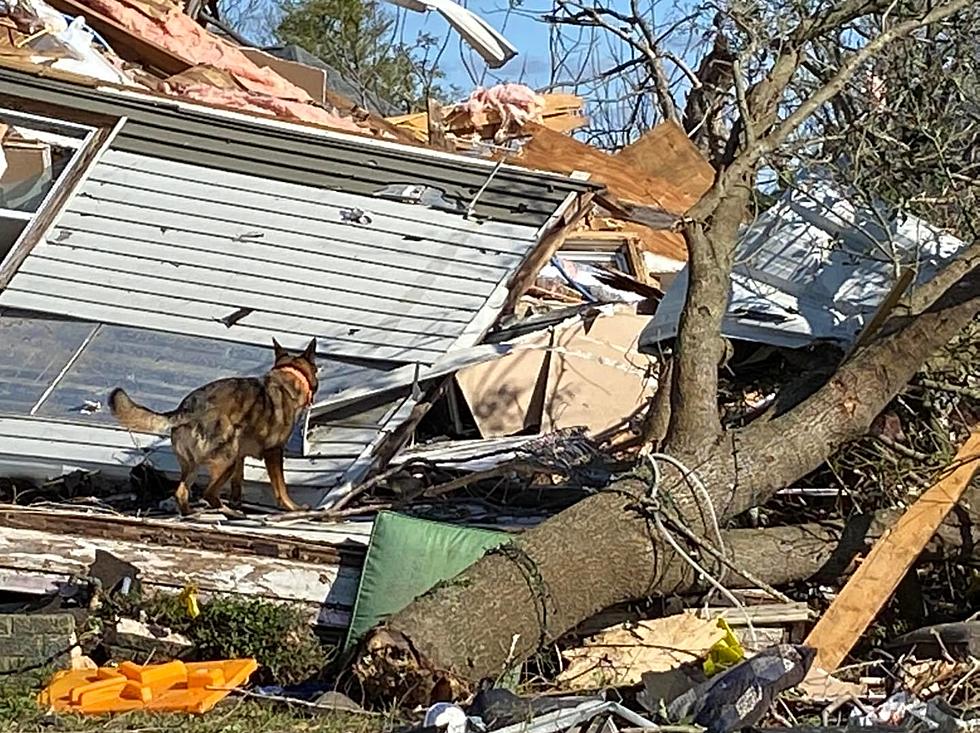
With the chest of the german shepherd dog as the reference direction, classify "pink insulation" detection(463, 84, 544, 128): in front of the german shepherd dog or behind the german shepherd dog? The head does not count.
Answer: in front

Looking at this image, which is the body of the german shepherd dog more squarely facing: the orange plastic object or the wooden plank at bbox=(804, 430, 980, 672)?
the wooden plank

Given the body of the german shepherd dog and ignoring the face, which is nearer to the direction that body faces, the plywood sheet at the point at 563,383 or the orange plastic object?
the plywood sheet

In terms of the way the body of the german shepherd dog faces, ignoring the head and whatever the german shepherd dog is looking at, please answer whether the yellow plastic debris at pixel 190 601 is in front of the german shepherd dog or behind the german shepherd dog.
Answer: behind

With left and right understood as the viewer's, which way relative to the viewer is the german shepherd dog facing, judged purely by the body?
facing away from the viewer and to the right of the viewer

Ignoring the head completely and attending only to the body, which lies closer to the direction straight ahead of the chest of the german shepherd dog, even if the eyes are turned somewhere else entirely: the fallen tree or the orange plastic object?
the fallen tree

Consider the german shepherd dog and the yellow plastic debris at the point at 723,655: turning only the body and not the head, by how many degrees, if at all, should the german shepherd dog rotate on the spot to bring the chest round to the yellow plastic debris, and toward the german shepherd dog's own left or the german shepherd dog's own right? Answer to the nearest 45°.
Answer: approximately 90° to the german shepherd dog's own right

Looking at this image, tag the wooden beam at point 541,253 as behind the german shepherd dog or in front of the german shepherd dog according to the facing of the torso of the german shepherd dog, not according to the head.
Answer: in front

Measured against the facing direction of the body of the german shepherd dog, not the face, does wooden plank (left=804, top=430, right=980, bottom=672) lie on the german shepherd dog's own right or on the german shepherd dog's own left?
on the german shepherd dog's own right

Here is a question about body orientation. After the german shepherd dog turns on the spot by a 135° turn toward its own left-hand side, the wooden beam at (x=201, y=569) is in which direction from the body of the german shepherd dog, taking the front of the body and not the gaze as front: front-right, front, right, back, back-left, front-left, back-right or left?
left
